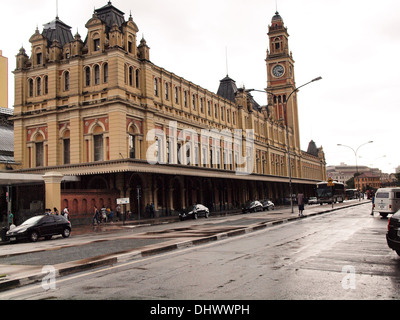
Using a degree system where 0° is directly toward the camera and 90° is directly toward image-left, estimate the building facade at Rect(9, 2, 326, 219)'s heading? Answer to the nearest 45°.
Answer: approximately 315°

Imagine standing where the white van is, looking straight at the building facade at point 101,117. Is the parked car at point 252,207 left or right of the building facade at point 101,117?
right

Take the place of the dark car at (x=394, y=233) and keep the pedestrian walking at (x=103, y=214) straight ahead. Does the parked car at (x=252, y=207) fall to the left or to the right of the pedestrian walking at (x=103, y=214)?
right

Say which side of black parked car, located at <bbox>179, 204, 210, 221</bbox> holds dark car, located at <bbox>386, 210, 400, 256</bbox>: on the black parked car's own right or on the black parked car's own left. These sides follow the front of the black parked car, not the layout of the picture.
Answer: on the black parked car's own left

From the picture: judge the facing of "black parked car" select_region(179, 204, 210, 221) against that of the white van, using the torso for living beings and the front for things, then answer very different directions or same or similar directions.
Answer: very different directions

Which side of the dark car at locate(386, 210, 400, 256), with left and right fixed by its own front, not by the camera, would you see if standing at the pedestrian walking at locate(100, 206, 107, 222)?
left

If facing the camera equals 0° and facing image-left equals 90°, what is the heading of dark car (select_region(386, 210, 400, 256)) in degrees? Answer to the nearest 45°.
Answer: approximately 225°
